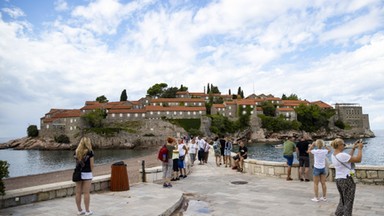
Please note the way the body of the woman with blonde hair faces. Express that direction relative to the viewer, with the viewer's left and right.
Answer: facing away from the viewer and to the right of the viewer

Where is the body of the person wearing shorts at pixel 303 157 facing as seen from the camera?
away from the camera

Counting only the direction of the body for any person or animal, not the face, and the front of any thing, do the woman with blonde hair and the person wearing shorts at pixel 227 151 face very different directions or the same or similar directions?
same or similar directions

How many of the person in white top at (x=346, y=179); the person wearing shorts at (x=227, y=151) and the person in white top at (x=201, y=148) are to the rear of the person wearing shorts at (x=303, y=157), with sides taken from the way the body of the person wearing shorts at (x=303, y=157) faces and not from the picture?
1

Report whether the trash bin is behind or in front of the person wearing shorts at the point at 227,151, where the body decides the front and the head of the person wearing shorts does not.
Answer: behind

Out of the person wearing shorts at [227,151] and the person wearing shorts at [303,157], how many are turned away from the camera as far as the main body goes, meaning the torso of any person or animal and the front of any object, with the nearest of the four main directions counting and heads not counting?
2

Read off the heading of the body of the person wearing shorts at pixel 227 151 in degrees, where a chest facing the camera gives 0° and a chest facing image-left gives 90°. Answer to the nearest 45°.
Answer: approximately 180°

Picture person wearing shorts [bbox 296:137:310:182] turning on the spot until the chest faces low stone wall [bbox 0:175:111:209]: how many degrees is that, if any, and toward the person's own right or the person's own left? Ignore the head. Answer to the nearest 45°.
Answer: approximately 135° to the person's own left

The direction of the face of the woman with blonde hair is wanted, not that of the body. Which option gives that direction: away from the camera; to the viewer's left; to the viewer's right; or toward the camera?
away from the camera

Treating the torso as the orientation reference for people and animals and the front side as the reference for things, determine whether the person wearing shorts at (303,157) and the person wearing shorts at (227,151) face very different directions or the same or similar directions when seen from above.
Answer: same or similar directions

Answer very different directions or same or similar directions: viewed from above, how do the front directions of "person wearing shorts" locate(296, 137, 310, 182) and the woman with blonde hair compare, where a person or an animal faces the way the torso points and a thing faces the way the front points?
same or similar directions

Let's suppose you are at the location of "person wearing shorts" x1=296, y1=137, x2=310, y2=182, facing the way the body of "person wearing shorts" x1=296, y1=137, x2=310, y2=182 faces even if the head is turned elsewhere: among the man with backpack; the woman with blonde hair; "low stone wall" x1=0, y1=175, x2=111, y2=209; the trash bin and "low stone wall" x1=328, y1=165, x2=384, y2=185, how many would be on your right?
1
